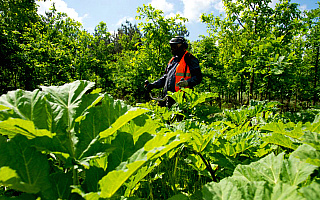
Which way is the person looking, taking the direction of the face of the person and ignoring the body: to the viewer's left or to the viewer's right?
to the viewer's left

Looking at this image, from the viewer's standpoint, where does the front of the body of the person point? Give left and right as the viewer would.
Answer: facing the viewer and to the left of the viewer
